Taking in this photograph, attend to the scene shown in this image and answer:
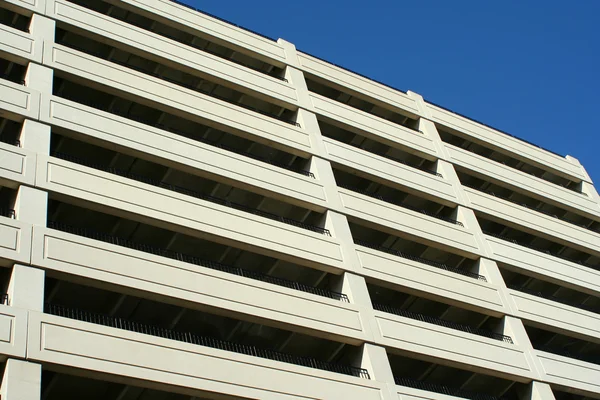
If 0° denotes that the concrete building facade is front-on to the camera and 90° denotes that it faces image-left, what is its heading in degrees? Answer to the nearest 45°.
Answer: approximately 315°
